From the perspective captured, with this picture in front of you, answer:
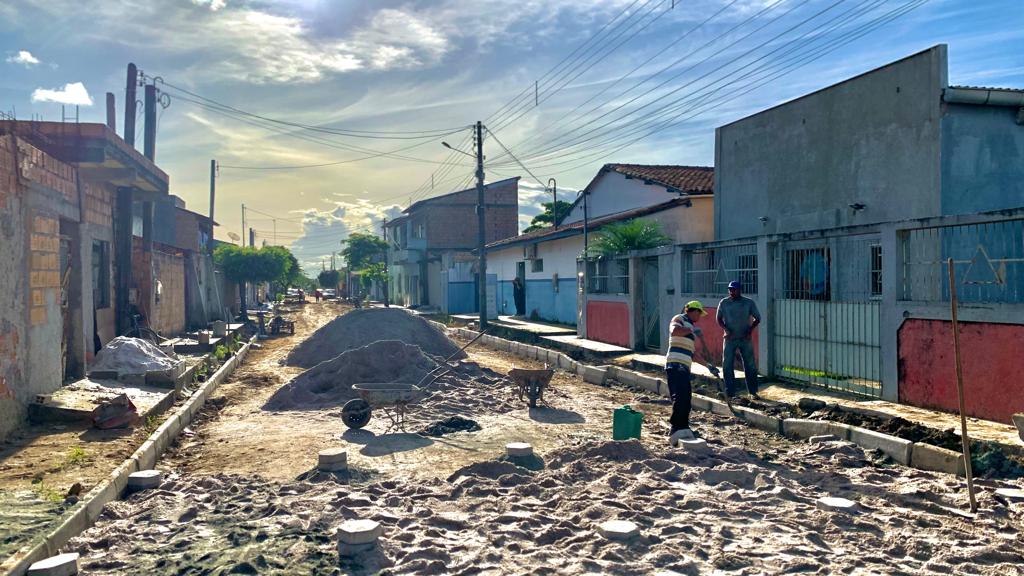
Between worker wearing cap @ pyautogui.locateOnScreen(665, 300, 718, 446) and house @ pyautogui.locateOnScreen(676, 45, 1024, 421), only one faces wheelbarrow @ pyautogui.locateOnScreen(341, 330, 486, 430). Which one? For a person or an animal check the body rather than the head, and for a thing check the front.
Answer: the house

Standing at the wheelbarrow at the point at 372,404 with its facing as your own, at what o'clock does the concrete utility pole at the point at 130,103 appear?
The concrete utility pole is roughly at 2 o'clock from the wheelbarrow.

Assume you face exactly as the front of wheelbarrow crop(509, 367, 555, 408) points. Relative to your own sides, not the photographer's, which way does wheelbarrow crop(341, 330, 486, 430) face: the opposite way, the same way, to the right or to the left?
to the right

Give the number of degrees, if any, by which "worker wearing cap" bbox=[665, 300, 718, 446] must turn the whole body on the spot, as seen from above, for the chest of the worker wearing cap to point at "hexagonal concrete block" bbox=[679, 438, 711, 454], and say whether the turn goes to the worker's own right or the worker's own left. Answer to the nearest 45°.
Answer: approximately 90° to the worker's own right

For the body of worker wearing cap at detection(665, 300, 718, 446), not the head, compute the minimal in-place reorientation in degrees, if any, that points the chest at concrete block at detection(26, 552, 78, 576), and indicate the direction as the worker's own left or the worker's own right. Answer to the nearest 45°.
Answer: approximately 135° to the worker's own right

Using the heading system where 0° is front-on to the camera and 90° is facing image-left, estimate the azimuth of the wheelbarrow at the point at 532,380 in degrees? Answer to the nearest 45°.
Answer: approximately 0°

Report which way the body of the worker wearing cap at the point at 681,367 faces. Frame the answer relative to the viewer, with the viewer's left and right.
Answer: facing to the right of the viewer

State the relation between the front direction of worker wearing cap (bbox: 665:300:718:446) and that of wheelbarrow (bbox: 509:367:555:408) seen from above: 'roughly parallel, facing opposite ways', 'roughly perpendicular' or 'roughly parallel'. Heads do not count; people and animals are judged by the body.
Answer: roughly perpendicular

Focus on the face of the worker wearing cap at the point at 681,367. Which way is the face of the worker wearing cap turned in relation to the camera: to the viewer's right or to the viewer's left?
to the viewer's right

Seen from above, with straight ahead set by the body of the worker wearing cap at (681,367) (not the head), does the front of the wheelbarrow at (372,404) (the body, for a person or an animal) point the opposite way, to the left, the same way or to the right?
the opposite way

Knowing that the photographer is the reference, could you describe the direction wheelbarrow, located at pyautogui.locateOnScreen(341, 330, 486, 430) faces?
facing to the left of the viewer
